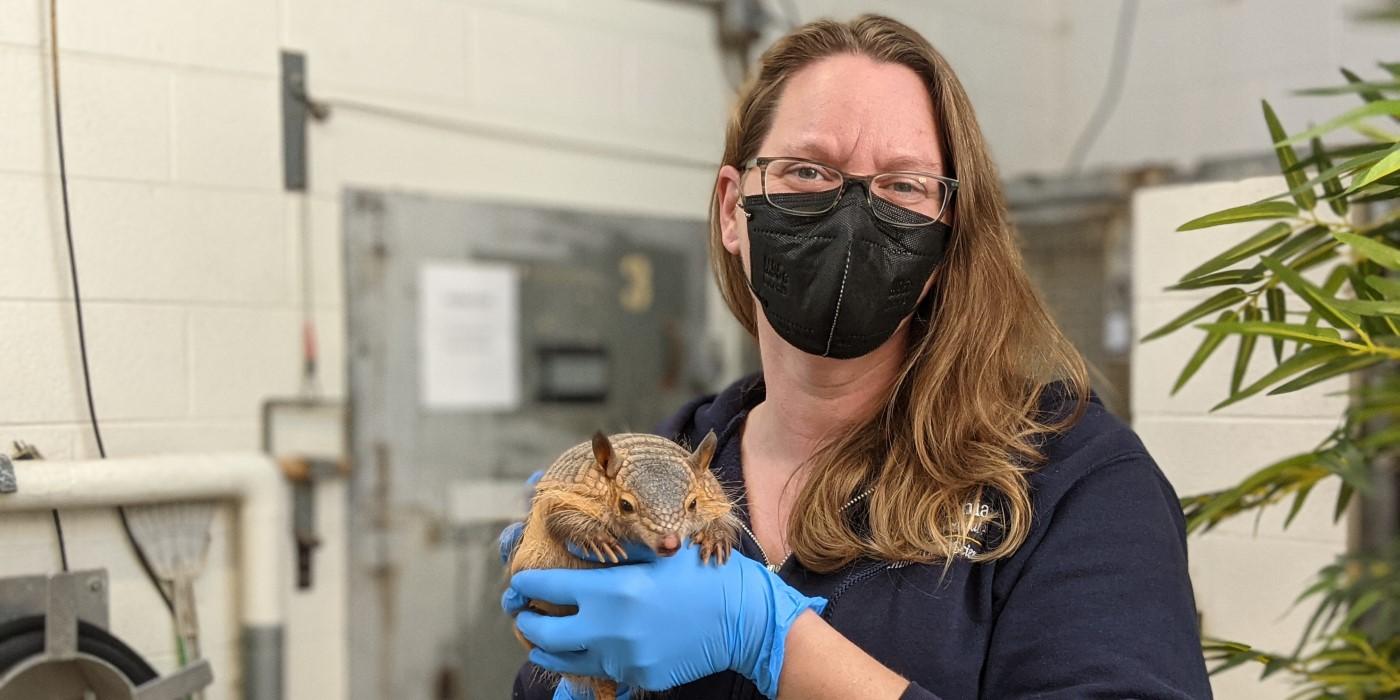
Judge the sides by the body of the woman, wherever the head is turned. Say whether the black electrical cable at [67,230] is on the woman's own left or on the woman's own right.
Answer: on the woman's own right

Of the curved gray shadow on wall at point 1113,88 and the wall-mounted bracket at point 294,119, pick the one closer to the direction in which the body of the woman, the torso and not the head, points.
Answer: the wall-mounted bracket

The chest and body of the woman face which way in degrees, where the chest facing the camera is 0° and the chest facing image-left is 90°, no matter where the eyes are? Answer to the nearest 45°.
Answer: approximately 45°

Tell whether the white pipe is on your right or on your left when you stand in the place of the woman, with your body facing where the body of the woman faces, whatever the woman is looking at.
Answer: on your right

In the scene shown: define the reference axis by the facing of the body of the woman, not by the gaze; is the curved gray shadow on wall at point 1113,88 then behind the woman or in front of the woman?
behind

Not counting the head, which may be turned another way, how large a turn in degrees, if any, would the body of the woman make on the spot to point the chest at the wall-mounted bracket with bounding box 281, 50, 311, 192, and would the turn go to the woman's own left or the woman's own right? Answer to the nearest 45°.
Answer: approximately 90° to the woman's own right
